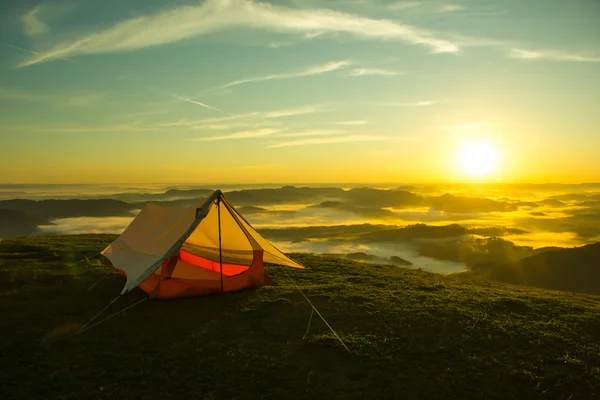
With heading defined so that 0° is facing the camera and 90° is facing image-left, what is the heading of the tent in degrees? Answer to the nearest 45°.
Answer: approximately 315°
